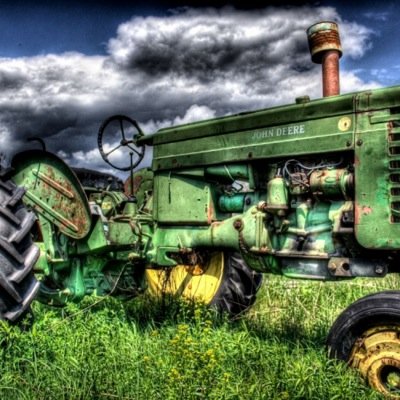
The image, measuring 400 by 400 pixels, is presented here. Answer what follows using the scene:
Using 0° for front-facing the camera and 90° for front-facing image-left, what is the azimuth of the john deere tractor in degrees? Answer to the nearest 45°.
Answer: approximately 315°
